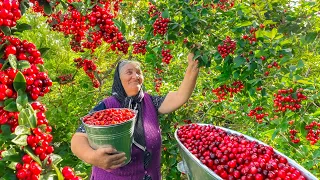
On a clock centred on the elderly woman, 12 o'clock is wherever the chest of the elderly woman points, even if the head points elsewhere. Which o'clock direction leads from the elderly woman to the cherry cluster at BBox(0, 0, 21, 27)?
The cherry cluster is roughly at 2 o'clock from the elderly woman.

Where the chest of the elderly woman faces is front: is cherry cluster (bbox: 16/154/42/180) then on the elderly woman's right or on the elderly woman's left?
on the elderly woman's right

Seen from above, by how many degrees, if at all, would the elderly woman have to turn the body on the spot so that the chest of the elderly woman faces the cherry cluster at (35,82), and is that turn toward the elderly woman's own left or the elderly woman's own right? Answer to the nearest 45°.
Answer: approximately 45° to the elderly woman's own right

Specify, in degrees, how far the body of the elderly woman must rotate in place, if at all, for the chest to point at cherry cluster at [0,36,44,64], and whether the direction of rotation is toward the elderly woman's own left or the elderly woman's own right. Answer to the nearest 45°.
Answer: approximately 45° to the elderly woman's own right

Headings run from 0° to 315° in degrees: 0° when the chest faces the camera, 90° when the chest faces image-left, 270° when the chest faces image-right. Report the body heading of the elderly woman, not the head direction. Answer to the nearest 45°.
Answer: approximately 315°
